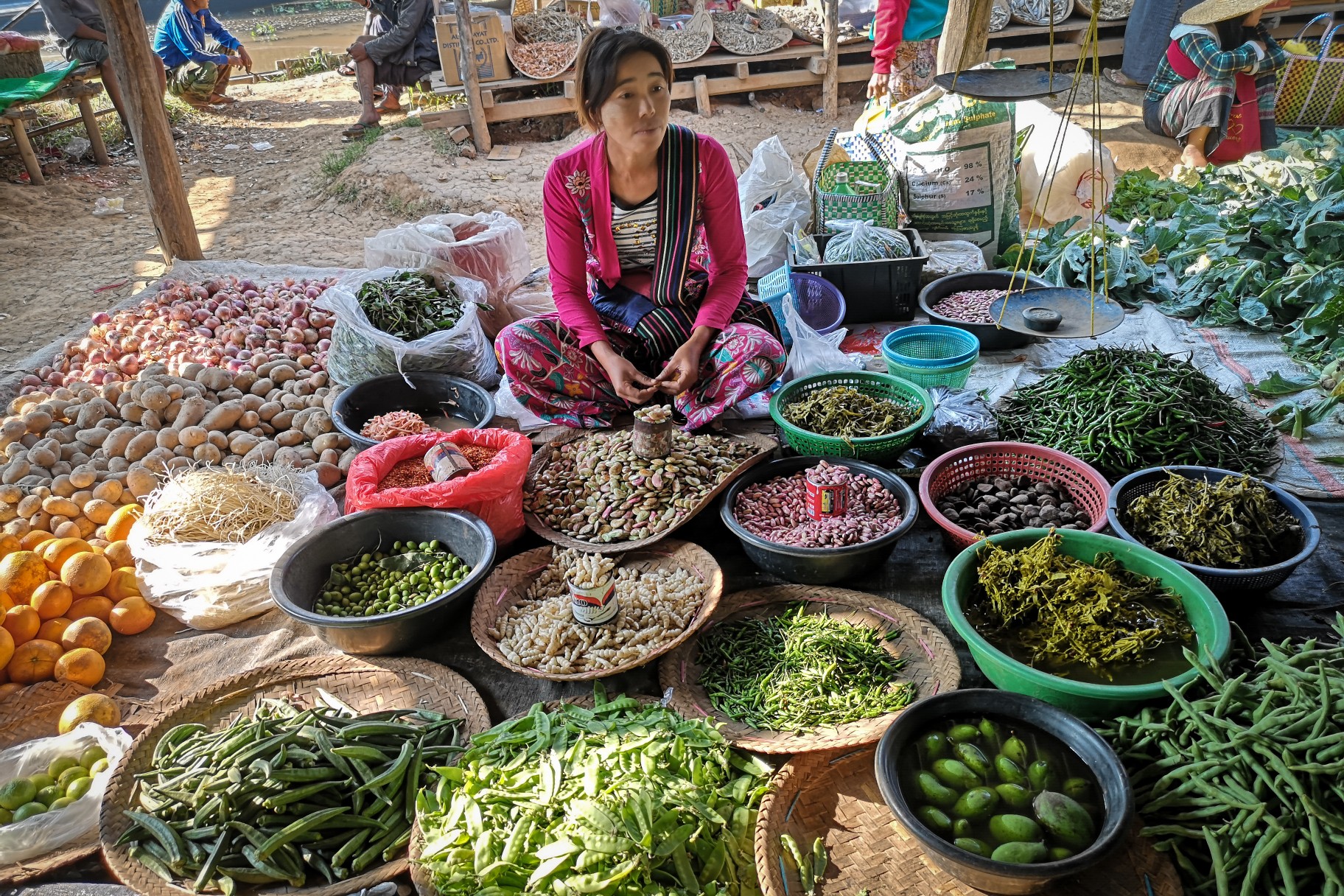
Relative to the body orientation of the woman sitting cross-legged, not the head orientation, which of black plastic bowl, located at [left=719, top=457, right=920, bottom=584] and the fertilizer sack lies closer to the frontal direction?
the black plastic bowl

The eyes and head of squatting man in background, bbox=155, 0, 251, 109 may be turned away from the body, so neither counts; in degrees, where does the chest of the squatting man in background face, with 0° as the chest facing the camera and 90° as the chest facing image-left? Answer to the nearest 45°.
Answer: approximately 315°

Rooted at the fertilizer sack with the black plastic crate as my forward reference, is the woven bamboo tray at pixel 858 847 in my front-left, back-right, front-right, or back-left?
front-left

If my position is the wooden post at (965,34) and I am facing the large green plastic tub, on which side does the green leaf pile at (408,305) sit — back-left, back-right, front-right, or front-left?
front-right

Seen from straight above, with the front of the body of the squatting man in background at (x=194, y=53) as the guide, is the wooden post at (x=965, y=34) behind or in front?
in front

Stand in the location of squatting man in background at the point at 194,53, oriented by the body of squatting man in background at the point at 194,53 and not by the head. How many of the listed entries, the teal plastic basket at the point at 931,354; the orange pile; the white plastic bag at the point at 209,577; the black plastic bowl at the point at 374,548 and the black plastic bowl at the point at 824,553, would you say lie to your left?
0

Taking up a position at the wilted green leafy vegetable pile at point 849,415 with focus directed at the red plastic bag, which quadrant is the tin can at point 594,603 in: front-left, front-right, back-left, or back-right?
front-left

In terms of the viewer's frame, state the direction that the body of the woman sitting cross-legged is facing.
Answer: toward the camera

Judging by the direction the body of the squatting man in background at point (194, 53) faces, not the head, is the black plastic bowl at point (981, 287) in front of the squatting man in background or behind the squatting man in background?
in front

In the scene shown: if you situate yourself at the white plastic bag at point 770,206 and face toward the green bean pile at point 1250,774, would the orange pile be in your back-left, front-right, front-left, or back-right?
front-right

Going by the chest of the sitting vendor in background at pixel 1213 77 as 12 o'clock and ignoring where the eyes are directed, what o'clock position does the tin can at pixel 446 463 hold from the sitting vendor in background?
The tin can is roughly at 2 o'clock from the sitting vendor in background.

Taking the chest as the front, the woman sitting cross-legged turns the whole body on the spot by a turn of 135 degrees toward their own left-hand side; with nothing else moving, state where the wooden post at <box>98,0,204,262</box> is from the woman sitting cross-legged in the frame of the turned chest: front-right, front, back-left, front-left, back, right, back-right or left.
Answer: left

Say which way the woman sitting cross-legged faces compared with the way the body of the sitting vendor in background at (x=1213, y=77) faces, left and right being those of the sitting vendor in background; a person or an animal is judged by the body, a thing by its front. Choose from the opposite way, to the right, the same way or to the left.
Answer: the same way
